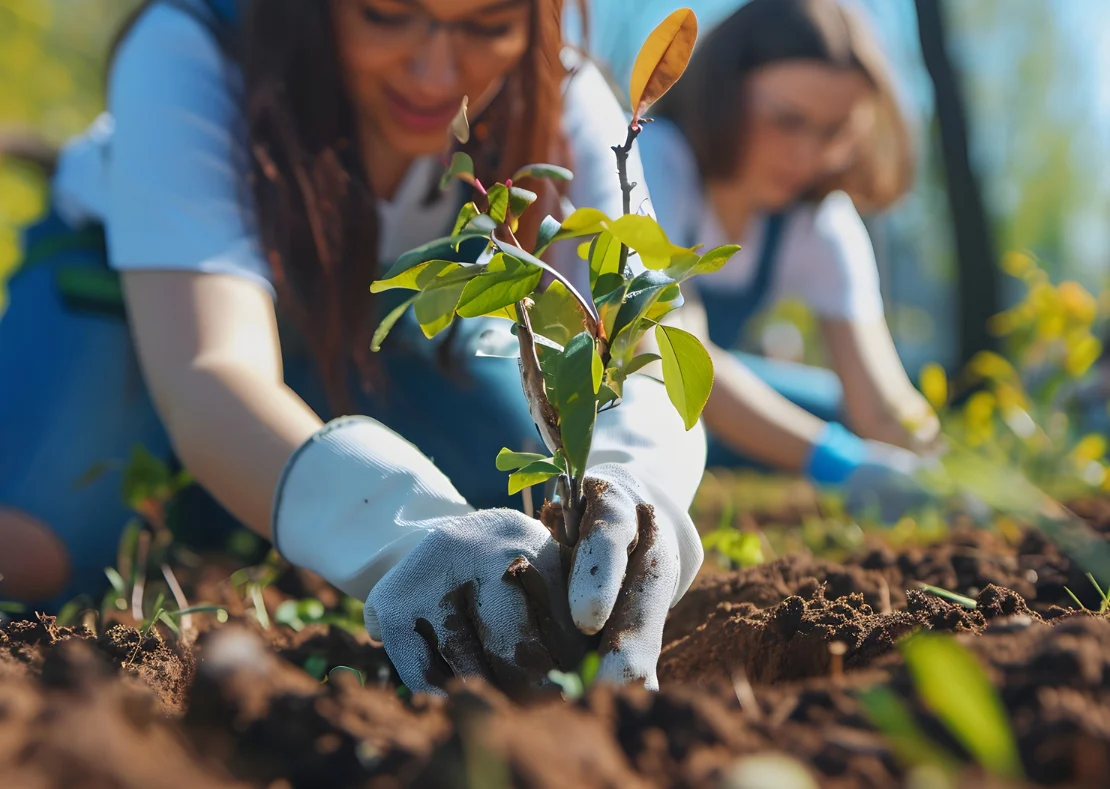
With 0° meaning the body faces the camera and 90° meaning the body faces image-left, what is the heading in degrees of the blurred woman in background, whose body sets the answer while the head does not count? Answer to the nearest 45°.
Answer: approximately 315°

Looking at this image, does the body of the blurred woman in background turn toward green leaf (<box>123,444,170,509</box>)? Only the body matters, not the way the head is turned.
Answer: no

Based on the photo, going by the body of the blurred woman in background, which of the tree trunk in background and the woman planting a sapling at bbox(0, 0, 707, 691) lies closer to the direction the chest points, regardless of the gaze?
the woman planting a sapling

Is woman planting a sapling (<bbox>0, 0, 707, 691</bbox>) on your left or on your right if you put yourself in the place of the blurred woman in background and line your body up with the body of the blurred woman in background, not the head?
on your right

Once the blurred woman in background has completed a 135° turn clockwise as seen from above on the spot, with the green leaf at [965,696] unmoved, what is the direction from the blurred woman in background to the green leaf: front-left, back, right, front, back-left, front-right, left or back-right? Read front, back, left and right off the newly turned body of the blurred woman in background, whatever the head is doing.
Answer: left

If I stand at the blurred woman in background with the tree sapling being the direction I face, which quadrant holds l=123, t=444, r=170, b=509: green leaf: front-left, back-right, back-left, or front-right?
front-right

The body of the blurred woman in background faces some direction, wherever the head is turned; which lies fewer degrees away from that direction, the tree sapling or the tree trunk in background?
the tree sapling
